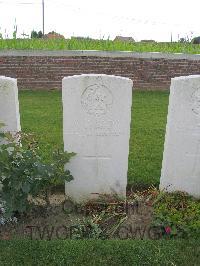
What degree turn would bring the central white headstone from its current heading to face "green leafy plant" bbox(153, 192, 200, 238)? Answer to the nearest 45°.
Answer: approximately 45° to its left

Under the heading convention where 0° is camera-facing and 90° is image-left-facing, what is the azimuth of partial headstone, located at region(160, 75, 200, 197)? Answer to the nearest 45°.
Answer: approximately 0°

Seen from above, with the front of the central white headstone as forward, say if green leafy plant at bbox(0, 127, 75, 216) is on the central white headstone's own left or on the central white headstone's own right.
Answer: on the central white headstone's own right

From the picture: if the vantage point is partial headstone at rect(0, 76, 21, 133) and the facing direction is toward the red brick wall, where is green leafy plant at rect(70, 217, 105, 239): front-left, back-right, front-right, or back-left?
back-right

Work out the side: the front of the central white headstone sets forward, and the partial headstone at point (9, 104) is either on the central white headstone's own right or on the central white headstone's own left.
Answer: on the central white headstone's own right

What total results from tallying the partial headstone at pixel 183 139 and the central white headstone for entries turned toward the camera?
2

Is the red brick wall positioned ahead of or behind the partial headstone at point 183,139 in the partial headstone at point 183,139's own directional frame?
behind

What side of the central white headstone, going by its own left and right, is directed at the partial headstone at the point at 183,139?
left
